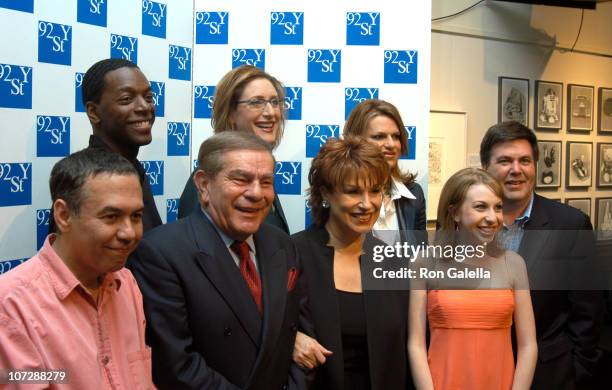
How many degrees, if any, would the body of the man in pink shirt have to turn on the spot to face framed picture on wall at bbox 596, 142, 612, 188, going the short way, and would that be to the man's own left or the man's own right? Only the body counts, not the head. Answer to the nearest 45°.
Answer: approximately 90° to the man's own left

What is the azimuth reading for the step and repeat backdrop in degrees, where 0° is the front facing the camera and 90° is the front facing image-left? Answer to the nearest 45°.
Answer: approximately 0°

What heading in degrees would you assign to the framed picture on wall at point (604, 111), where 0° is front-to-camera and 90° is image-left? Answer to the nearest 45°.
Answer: approximately 0°

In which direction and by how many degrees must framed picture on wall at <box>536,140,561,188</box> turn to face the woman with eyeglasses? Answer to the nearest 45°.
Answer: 0° — it already faces them

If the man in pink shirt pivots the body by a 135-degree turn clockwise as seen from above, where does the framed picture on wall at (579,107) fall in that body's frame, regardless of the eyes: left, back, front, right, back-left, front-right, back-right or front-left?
back-right
